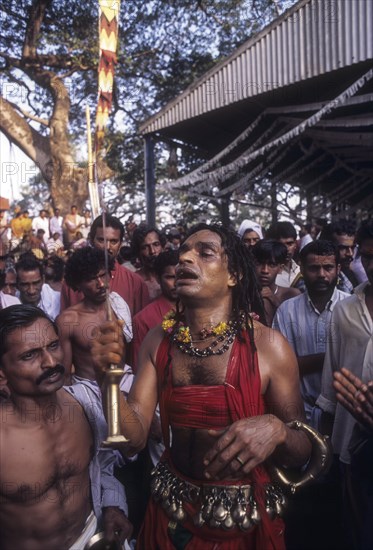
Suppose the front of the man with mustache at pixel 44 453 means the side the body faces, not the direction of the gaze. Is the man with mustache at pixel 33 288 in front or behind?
behind

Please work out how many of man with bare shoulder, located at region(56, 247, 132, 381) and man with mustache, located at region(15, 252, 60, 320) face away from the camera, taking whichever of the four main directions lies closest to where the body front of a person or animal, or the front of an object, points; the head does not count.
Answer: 0

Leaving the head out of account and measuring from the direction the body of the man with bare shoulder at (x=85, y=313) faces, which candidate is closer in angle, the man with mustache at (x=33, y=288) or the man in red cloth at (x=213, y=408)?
the man in red cloth

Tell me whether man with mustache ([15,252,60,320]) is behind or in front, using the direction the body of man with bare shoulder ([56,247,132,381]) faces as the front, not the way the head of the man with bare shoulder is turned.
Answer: behind

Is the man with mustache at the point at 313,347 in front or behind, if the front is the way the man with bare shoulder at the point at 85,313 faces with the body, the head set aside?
in front

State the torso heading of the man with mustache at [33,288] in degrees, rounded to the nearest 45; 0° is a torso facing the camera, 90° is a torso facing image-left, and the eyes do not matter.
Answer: approximately 0°

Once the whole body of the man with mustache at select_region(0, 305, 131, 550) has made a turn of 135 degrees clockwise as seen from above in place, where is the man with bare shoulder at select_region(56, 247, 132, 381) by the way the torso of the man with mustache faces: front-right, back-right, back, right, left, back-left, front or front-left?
right

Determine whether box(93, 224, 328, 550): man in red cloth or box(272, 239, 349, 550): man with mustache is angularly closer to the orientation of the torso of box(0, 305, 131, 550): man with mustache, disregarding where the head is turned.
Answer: the man in red cloth

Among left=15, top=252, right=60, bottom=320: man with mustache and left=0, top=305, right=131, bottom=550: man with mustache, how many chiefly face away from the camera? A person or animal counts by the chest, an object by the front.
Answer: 0

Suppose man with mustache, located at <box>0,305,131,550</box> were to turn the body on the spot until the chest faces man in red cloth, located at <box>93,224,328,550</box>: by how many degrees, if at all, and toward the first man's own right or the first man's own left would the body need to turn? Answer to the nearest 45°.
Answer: approximately 45° to the first man's own left
